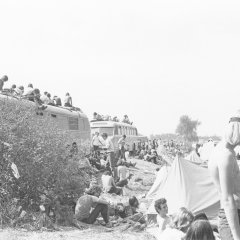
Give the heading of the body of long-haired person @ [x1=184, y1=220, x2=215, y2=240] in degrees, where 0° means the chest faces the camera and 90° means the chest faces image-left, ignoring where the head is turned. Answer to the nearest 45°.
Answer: approximately 180°

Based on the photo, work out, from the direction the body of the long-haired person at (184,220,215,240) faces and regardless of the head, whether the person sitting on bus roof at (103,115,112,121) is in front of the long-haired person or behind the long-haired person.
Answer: in front

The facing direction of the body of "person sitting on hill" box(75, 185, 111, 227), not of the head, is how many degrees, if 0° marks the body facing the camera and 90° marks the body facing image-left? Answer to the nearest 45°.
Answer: approximately 270°

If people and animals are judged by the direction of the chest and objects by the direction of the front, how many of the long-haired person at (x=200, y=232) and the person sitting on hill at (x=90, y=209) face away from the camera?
1

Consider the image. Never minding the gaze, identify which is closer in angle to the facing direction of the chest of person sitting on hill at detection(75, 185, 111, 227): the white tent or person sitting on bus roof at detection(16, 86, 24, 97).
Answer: the white tent

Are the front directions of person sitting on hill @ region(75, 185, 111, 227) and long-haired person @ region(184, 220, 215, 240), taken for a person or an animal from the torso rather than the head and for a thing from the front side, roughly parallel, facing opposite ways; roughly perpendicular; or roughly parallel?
roughly perpendicular

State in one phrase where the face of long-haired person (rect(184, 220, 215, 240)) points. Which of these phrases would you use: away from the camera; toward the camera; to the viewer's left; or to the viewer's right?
away from the camera

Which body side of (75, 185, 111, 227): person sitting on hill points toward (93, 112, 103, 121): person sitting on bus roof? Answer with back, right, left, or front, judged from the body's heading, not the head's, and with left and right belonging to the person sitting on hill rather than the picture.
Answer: left

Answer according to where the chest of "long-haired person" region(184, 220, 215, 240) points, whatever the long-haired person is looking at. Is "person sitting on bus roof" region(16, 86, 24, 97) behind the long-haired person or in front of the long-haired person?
in front
